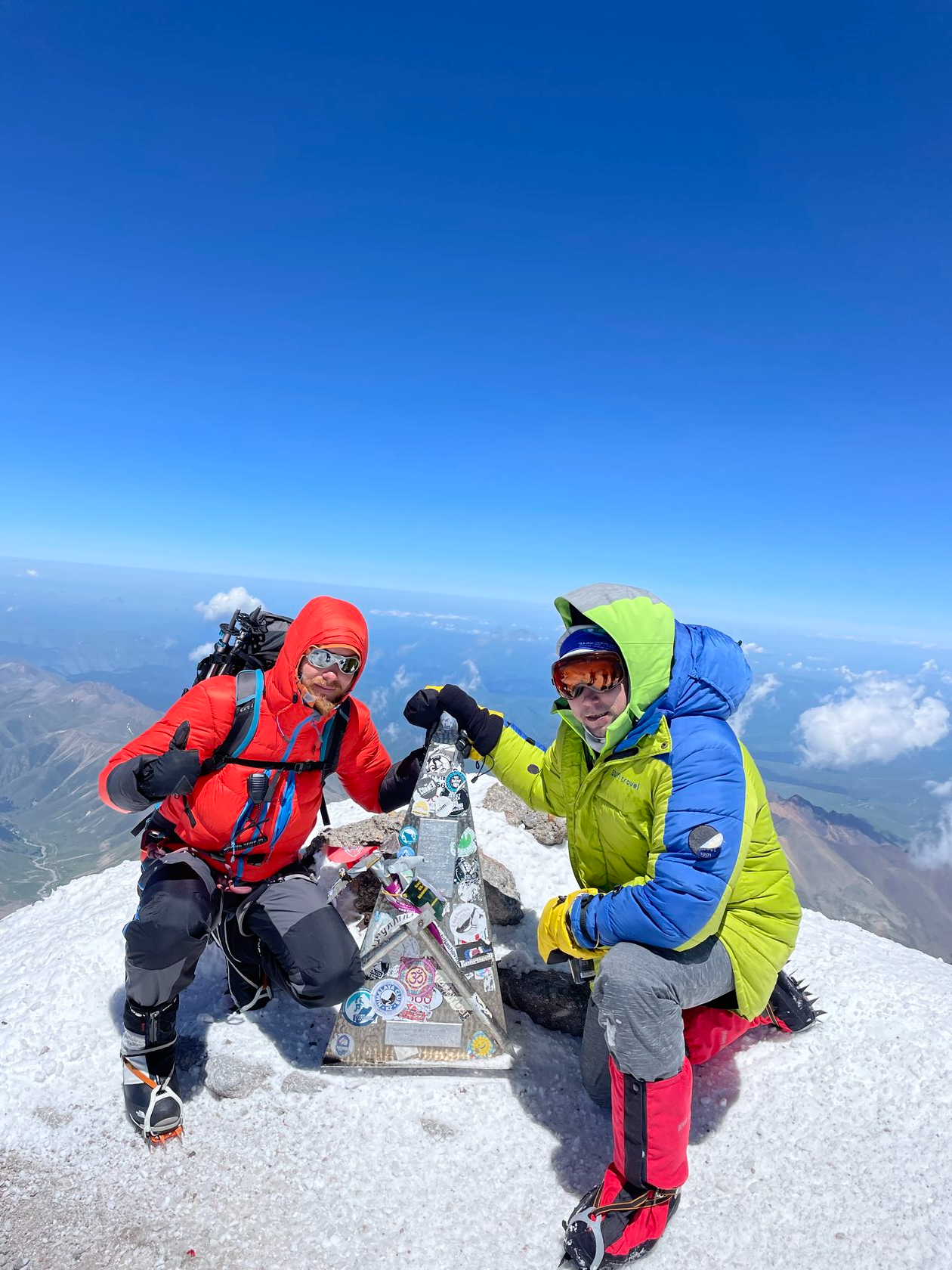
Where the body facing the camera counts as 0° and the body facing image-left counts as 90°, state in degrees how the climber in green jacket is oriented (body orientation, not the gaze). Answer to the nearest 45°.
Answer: approximately 45°

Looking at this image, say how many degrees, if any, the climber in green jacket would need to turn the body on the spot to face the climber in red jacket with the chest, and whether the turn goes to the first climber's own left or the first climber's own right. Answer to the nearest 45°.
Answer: approximately 45° to the first climber's own right

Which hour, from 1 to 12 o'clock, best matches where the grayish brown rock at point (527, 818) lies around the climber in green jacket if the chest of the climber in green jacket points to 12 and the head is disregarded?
The grayish brown rock is roughly at 4 o'clock from the climber in green jacket.

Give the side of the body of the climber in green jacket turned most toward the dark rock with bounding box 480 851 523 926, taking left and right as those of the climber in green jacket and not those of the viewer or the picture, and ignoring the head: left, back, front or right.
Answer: right
